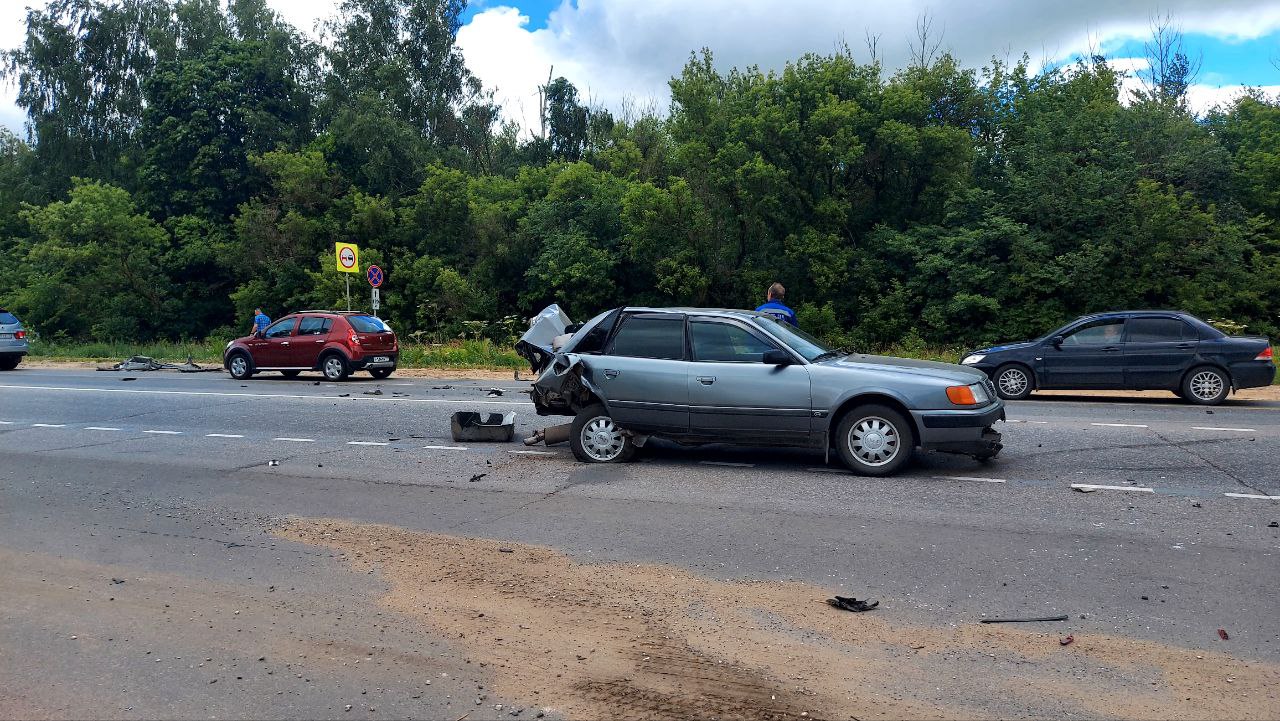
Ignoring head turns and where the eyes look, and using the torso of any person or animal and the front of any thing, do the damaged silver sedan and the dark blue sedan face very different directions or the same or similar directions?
very different directions

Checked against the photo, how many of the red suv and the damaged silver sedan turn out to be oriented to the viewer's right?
1

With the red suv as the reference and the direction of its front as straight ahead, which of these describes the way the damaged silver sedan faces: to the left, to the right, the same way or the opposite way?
the opposite way

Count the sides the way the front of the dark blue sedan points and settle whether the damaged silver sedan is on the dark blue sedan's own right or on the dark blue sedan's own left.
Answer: on the dark blue sedan's own left

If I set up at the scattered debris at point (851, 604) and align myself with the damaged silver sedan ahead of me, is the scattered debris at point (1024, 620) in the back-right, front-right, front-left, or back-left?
back-right

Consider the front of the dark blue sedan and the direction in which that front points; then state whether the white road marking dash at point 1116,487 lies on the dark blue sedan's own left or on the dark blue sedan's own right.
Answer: on the dark blue sedan's own left

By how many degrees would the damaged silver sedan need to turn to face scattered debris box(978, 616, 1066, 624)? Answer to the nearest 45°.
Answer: approximately 90° to its right

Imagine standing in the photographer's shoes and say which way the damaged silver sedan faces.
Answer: facing to the right of the viewer

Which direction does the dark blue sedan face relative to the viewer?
to the viewer's left

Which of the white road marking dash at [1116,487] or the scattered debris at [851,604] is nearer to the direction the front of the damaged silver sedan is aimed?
the white road marking dash

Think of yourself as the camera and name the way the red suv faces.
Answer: facing away from the viewer and to the left of the viewer

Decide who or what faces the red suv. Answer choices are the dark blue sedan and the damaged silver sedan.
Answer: the dark blue sedan

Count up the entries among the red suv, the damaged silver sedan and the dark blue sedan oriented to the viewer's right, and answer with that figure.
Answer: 1
